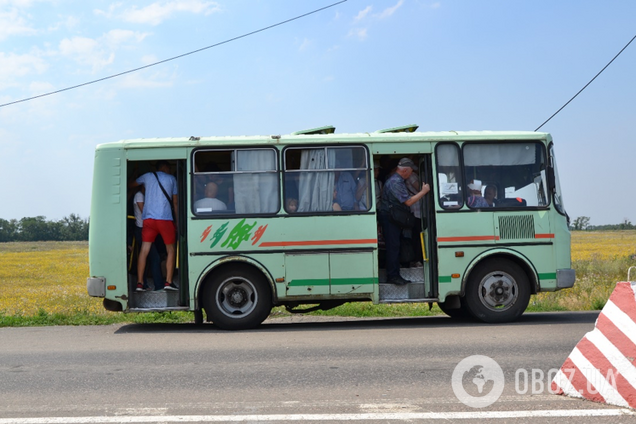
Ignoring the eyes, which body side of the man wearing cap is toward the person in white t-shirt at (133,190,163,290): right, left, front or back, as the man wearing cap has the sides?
back

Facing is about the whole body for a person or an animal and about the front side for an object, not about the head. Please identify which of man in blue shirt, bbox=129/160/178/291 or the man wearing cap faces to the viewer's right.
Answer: the man wearing cap

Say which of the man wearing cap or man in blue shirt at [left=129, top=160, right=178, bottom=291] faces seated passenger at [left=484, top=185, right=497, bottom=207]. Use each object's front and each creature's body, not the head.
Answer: the man wearing cap

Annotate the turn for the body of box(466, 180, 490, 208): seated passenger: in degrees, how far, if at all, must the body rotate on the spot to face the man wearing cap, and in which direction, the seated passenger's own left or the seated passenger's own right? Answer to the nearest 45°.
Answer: approximately 180°

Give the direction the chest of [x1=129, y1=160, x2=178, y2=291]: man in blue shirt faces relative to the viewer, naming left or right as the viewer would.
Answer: facing away from the viewer

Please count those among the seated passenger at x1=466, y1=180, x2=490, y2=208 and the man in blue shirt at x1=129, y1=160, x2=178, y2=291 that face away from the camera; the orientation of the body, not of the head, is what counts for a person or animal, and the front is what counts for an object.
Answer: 1

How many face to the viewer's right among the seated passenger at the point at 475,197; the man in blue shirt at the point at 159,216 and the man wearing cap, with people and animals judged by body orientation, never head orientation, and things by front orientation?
2

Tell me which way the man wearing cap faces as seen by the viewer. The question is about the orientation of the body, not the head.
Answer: to the viewer's right

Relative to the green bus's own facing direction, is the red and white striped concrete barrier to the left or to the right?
on its right

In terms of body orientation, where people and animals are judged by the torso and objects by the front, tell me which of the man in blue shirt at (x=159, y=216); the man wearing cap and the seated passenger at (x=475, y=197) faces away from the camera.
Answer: the man in blue shirt

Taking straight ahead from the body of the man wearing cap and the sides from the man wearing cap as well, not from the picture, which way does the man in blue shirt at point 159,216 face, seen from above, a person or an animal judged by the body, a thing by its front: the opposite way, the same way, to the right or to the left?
to the left

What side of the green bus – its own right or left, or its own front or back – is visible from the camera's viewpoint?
right

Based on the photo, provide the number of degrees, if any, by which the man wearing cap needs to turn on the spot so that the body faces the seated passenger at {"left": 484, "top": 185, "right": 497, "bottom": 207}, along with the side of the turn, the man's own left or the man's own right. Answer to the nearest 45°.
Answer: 0° — they already face them

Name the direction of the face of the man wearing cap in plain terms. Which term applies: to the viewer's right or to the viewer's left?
to the viewer's right
